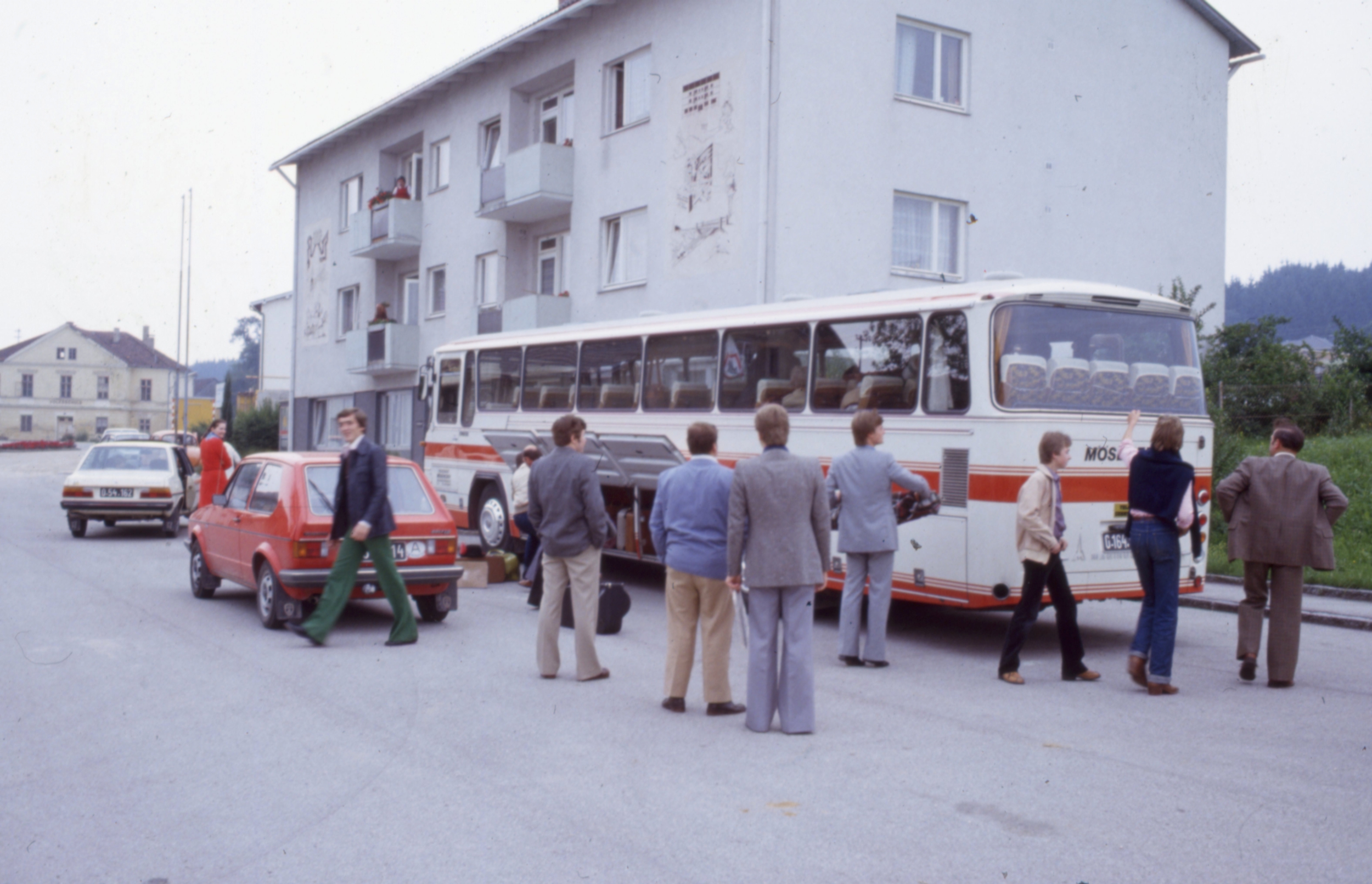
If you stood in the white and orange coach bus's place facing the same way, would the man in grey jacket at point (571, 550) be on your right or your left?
on your left

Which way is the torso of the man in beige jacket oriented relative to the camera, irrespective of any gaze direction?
to the viewer's right

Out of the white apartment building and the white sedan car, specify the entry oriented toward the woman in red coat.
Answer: the white apartment building

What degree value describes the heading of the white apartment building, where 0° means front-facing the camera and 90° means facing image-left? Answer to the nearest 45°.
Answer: approximately 45°

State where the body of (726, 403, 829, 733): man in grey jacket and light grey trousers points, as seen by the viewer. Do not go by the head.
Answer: away from the camera

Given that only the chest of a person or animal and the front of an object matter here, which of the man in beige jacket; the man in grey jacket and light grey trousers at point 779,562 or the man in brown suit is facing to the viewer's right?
the man in beige jacket

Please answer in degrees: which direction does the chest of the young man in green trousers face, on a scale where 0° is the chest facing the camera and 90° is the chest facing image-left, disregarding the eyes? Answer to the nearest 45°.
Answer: approximately 90°

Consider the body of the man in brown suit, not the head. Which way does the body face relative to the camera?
away from the camera

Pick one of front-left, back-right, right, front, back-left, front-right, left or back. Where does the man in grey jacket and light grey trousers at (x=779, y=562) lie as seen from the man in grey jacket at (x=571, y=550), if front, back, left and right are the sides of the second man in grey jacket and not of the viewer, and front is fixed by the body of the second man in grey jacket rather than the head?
right

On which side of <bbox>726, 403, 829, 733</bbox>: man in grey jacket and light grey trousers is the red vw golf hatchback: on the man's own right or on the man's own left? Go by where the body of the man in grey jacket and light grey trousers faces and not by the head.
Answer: on the man's own left

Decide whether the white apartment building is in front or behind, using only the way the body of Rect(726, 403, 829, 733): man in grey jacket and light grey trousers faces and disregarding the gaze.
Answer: in front
